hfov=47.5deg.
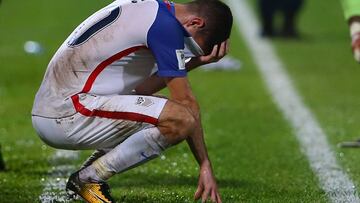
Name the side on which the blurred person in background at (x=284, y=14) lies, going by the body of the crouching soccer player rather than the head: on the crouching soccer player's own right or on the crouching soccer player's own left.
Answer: on the crouching soccer player's own left

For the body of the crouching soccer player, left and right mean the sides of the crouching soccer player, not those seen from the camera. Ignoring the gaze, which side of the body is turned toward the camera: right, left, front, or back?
right

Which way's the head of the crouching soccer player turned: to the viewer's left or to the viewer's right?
to the viewer's right
